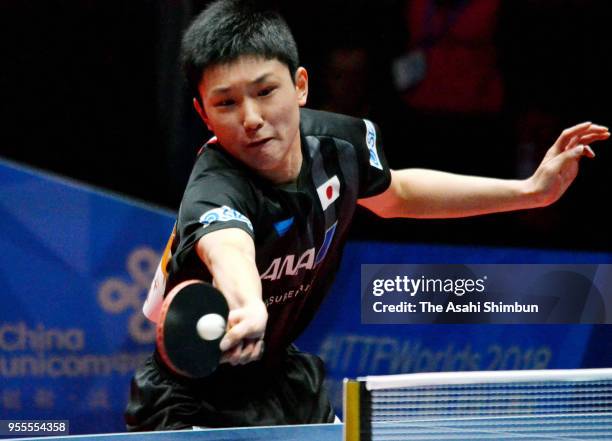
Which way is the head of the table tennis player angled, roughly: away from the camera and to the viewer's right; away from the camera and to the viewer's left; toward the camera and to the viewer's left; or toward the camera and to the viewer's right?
toward the camera and to the viewer's left

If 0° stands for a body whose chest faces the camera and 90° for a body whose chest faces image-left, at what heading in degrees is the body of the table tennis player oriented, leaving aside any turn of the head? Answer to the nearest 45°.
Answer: approximately 0°

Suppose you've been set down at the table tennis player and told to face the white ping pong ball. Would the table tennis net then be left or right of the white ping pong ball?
left
